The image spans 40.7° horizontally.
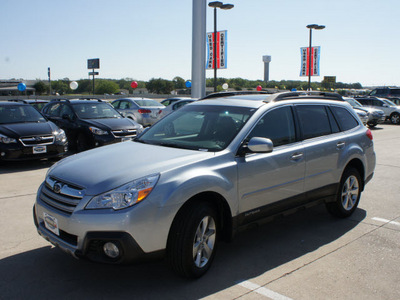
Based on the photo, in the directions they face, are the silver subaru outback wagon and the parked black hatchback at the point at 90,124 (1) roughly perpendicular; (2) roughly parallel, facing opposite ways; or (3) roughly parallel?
roughly perpendicular

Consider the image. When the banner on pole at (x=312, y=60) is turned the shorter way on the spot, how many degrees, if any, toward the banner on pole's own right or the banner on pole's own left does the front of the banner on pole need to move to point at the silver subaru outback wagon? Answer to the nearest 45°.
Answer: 0° — it already faces it

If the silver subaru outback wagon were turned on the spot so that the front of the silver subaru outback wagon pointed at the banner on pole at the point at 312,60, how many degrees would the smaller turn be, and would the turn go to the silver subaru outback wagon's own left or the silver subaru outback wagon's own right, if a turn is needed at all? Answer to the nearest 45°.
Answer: approximately 135° to the silver subaru outback wagon's own right

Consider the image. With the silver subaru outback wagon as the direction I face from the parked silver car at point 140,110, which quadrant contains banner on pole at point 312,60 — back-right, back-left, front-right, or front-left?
back-left

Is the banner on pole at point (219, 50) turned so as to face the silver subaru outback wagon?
yes

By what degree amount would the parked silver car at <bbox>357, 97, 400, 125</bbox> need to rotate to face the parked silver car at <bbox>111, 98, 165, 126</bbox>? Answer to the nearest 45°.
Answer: approximately 90° to its right

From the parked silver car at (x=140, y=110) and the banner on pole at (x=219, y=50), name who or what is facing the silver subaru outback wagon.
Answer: the banner on pole

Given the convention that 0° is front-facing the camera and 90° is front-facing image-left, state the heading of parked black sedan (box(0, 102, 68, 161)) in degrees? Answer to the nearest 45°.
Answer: approximately 315°
